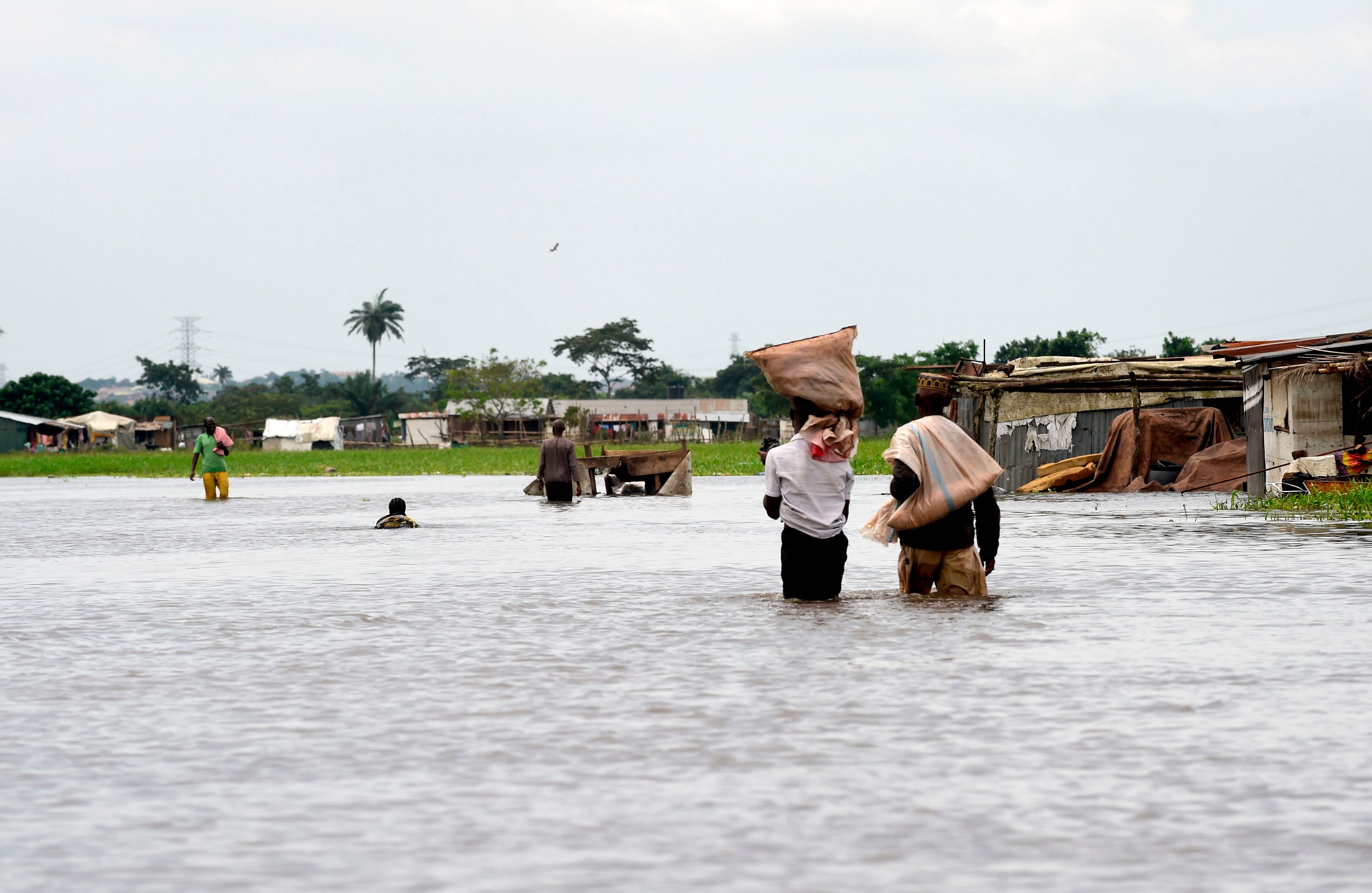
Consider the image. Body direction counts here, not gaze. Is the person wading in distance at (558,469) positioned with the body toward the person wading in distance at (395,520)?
no

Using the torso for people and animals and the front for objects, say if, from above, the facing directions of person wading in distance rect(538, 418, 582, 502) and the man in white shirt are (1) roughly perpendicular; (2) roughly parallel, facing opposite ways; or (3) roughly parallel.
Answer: roughly parallel

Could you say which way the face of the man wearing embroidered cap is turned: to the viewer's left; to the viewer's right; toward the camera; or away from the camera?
away from the camera

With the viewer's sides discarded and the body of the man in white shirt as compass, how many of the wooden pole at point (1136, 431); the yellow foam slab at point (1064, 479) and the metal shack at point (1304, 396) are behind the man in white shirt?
0

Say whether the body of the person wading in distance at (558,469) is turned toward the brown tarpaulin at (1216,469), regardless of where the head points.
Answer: no

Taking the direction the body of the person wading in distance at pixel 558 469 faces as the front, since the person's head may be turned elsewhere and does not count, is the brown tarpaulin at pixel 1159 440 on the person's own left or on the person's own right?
on the person's own right

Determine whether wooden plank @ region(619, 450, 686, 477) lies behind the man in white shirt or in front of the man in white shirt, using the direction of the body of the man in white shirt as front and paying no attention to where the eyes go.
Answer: in front

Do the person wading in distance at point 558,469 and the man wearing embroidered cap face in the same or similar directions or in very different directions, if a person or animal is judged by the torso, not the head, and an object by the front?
same or similar directions

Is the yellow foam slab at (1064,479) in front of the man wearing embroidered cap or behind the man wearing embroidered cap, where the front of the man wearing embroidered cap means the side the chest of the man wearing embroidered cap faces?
in front

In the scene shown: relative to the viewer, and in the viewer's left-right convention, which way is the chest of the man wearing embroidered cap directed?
facing away from the viewer

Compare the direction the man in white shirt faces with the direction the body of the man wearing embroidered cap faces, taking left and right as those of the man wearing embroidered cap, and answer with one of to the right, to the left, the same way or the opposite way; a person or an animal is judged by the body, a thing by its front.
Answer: the same way

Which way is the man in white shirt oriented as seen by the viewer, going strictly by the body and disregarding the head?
away from the camera

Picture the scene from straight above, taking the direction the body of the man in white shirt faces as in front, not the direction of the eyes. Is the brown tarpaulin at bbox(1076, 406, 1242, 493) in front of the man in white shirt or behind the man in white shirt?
in front

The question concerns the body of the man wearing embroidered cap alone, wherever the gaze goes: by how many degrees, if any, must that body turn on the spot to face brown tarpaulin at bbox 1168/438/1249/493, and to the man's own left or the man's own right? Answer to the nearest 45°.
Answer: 0° — they already face it

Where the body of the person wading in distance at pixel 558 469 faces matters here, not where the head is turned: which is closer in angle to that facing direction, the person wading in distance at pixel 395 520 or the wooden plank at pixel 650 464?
the wooden plank

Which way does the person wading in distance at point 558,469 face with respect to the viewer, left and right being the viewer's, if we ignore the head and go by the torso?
facing away from the viewer
